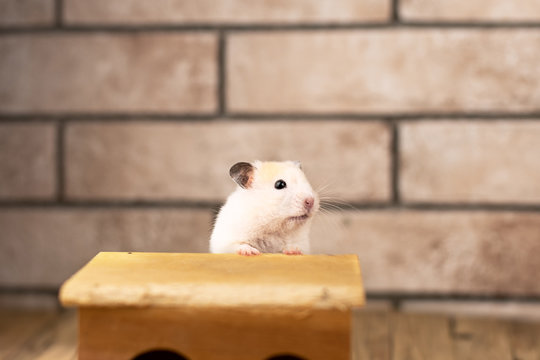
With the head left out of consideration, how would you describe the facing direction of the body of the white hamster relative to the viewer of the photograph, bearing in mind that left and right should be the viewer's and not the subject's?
facing the viewer and to the right of the viewer
